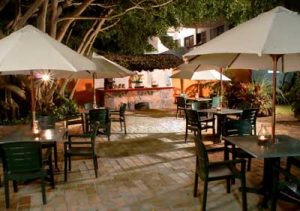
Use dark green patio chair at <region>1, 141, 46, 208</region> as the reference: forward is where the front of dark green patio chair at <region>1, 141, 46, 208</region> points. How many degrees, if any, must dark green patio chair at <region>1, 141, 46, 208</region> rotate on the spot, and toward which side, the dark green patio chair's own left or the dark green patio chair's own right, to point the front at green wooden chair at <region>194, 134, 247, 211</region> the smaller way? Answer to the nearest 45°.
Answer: approximately 135° to the dark green patio chair's own right

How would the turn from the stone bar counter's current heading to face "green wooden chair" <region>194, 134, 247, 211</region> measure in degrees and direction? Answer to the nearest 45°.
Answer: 0° — it already faces it

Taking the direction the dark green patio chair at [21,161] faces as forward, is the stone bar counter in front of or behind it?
in front

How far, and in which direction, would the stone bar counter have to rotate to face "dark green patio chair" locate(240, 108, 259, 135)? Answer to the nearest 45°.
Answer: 0° — it already faces it

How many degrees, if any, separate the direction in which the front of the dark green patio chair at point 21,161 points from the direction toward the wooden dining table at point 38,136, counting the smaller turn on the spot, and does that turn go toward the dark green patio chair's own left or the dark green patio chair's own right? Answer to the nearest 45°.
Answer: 0° — it already faces it

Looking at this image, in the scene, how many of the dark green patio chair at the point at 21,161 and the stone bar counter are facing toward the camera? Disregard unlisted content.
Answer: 1

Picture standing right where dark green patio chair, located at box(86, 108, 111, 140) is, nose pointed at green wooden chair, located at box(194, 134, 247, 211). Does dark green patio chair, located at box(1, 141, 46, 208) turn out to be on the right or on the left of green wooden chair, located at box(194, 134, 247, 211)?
right

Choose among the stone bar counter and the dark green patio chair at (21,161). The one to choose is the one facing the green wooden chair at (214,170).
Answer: the stone bar counter

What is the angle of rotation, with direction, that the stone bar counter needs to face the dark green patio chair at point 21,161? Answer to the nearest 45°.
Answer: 0° — it already faces it

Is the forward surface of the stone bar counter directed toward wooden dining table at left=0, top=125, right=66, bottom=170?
yes

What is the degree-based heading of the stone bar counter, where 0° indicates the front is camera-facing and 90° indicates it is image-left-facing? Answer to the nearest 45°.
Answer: approximately 0°

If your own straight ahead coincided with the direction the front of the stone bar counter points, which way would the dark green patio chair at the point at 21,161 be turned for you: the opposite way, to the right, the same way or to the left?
the opposite way

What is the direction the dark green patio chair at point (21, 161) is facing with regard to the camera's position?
facing away from the viewer

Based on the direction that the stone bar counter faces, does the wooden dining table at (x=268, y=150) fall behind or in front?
in front
